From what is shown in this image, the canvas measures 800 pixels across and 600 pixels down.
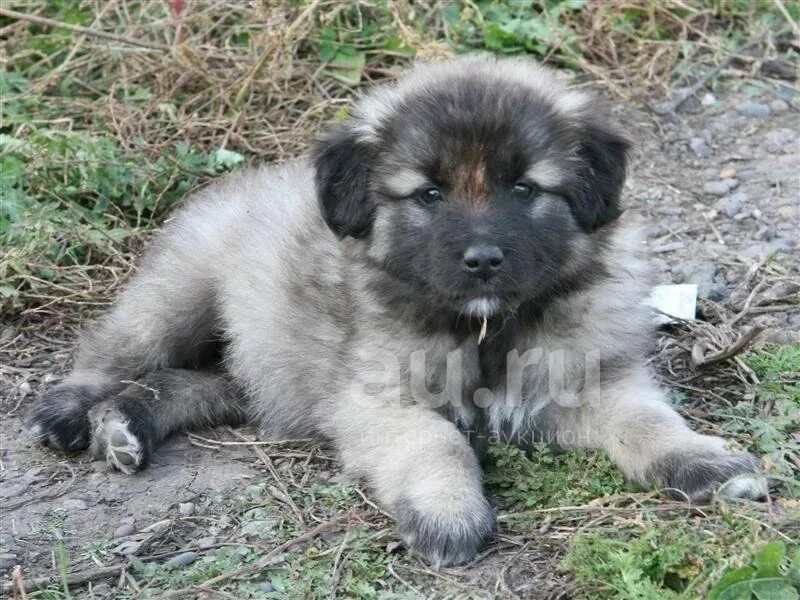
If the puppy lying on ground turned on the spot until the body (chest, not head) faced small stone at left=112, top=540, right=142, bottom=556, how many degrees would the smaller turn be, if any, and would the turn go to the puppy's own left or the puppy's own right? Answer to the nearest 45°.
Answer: approximately 90° to the puppy's own right

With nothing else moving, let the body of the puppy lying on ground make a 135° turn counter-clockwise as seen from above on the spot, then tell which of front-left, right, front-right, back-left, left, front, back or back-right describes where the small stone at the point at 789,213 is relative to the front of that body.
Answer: front-right

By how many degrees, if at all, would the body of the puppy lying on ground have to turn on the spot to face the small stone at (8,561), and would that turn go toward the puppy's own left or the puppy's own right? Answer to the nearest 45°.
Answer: approximately 90° to the puppy's own right

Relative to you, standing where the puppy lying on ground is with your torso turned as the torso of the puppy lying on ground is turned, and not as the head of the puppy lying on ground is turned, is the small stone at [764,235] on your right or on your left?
on your left

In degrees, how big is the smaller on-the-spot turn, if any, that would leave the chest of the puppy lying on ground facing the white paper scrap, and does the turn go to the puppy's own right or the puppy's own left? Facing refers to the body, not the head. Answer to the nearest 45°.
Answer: approximately 90° to the puppy's own left

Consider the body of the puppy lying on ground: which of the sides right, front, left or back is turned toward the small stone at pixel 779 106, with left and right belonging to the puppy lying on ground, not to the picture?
left

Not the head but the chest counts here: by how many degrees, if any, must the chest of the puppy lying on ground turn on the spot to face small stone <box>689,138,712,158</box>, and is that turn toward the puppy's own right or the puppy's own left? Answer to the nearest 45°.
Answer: approximately 90° to the puppy's own left

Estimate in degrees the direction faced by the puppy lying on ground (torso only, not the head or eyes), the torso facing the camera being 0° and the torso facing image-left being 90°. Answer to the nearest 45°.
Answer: approximately 315°

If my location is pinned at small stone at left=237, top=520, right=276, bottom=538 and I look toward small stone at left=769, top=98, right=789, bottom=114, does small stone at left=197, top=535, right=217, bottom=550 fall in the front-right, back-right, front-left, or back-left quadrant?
back-left

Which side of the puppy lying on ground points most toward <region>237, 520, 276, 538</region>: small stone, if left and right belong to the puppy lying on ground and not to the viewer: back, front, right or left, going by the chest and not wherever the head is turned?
right

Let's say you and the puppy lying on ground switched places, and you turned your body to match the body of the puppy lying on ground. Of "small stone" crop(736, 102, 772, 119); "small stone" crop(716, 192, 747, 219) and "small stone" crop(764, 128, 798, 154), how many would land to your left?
3

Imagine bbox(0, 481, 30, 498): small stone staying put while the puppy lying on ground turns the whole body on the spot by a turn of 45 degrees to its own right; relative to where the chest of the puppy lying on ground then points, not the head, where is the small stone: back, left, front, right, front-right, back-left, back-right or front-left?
right

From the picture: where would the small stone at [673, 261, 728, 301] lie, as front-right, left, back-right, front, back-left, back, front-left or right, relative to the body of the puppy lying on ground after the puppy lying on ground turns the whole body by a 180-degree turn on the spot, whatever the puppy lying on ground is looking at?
right

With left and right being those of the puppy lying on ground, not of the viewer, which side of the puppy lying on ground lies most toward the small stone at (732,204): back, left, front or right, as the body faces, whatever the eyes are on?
left
